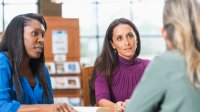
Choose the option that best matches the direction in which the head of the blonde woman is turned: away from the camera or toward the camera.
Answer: away from the camera

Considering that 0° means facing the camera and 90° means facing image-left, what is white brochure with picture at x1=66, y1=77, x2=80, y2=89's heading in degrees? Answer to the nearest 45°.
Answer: approximately 0°

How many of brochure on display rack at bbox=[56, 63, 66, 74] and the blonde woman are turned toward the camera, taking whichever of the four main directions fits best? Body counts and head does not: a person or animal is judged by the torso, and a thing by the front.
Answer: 1

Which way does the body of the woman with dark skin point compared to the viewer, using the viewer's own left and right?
facing the viewer and to the right of the viewer

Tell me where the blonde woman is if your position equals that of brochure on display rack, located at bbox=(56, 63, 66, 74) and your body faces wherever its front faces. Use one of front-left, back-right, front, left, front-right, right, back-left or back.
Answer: front

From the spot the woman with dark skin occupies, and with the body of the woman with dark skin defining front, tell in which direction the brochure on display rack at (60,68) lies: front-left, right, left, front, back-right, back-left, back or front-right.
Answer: back-left

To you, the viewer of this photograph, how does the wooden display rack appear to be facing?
facing the viewer

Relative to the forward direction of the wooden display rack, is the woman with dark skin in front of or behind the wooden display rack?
in front

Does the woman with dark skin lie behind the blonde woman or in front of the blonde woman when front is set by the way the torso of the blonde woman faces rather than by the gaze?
in front

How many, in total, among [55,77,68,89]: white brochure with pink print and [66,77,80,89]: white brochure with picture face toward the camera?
2

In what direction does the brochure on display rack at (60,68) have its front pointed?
toward the camera

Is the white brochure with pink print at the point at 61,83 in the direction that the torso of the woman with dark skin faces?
no

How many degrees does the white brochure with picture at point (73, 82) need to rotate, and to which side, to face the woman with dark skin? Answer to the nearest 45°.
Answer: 0° — it already faces them

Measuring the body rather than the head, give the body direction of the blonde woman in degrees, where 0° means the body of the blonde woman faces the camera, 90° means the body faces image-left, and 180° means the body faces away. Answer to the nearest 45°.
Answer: approximately 135°
